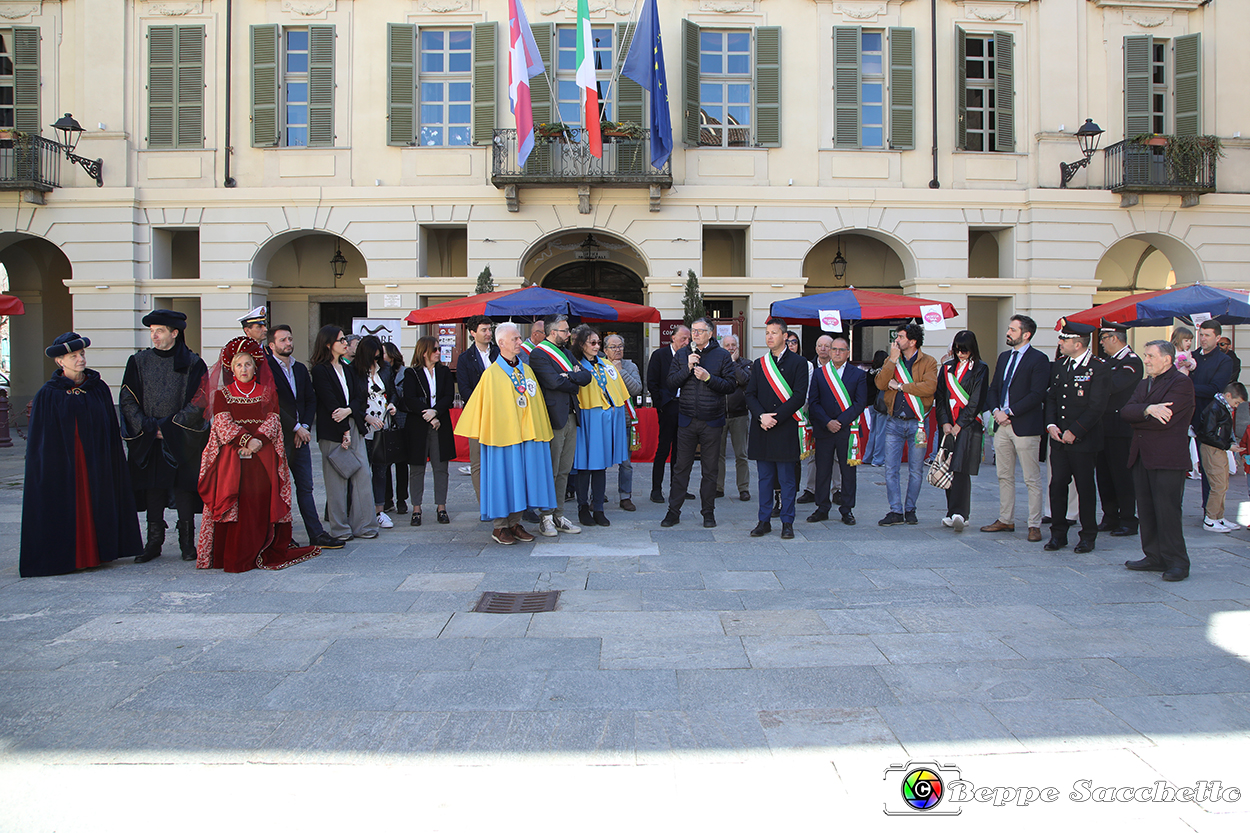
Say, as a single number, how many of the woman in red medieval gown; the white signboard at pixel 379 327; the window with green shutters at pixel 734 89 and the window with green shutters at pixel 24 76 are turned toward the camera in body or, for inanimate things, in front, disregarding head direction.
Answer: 4

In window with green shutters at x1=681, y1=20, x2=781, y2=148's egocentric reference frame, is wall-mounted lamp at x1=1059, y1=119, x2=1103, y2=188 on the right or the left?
on its left

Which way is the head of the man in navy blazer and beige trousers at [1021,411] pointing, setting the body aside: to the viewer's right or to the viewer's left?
to the viewer's left

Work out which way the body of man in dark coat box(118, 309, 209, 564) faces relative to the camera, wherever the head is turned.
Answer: toward the camera

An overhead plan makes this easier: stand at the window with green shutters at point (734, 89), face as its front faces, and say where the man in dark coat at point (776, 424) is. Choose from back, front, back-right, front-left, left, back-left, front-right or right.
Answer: front

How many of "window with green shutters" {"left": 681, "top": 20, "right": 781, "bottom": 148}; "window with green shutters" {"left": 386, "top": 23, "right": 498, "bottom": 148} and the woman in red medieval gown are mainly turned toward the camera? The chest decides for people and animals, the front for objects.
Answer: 3

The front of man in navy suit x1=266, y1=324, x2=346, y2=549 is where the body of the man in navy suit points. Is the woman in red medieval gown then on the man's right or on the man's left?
on the man's right

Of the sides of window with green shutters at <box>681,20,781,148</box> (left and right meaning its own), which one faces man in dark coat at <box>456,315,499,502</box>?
front

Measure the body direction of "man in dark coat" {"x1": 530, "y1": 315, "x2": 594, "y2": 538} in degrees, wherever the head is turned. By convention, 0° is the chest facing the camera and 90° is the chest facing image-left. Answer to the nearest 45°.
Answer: approximately 315°

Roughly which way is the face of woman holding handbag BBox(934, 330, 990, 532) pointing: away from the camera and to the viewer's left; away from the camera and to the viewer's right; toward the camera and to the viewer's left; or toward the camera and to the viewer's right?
toward the camera and to the viewer's left

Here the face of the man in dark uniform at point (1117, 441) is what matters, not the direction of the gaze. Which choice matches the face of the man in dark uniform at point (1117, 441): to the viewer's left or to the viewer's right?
to the viewer's left

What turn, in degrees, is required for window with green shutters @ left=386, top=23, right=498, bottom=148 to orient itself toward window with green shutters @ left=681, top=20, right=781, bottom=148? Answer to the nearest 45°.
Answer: approximately 90° to its left
